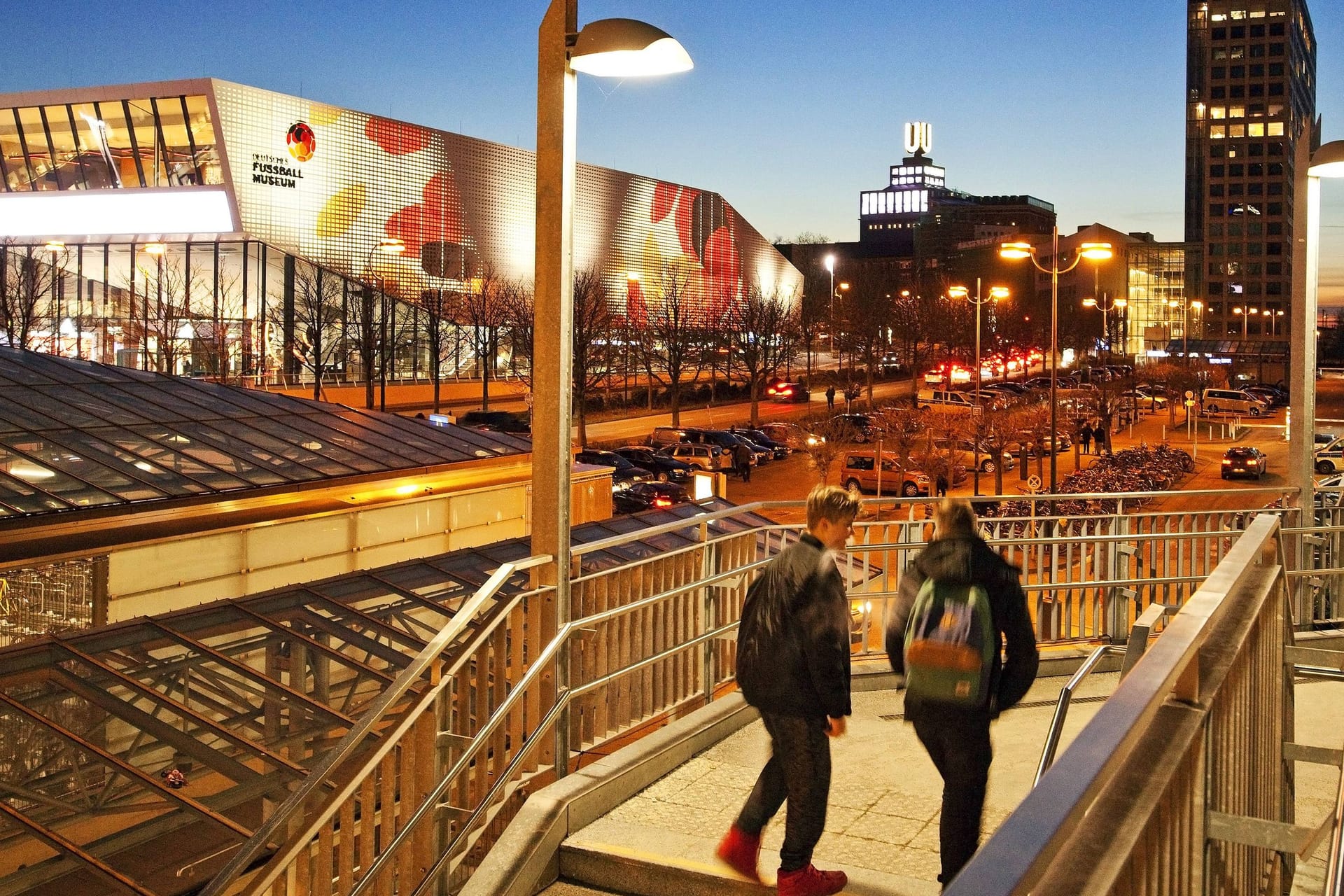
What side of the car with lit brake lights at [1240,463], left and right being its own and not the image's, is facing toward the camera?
back

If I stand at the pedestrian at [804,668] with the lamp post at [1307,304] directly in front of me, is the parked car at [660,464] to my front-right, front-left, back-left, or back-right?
front-left

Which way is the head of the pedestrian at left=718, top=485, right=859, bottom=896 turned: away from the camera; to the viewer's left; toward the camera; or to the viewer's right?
to the viewer's right

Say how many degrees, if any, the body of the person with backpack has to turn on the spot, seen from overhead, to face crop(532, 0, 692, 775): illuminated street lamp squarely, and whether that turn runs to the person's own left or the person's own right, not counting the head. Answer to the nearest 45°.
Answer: approximately 45° to the person's own left

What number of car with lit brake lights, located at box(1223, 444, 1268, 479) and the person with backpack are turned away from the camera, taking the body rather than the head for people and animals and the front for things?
2

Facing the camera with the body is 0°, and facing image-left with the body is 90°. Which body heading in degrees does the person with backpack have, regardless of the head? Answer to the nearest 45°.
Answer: approximately 180°

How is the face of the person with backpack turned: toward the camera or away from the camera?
away from the camera

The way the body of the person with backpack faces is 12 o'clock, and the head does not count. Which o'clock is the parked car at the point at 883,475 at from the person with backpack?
The parked car is roughly at 12 o'clock from the person with backpack.

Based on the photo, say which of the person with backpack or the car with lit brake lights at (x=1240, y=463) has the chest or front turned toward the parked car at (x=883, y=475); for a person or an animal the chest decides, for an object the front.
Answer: the person with backpack
